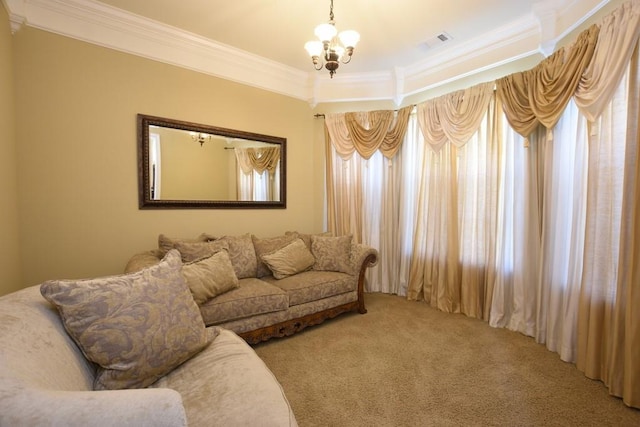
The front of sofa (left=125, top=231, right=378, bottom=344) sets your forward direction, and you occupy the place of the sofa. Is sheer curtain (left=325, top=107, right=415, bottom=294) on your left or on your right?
on your left

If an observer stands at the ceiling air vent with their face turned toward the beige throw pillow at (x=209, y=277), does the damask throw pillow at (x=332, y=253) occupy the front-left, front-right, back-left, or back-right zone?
front-right

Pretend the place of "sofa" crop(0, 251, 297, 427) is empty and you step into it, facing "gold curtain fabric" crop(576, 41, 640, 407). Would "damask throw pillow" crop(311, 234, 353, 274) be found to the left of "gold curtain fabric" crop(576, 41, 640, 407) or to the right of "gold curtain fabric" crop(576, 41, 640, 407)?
left

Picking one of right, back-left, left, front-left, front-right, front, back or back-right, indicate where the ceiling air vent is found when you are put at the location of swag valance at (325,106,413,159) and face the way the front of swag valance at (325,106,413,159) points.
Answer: front-left

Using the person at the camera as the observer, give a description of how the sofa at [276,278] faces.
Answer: facing the viewer and to the right of the viewer

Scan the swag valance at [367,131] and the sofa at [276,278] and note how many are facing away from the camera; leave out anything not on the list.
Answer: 0

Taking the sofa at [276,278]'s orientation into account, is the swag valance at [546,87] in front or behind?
in front

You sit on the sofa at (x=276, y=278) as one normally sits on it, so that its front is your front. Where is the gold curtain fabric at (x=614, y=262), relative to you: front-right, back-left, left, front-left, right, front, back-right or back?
front

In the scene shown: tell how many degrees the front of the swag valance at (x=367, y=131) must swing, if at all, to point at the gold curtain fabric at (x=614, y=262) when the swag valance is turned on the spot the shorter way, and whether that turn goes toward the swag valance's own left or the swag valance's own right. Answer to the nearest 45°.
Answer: approximately 45° to the swag valance's own left

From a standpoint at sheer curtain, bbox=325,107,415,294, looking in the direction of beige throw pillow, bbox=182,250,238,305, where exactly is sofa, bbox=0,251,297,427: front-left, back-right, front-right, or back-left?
front-left

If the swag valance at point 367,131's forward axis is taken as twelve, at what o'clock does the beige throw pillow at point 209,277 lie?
The beige throw pillow is roughly at 1 o'clock from the swag valance.

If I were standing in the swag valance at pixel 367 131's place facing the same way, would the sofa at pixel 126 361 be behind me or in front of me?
in front

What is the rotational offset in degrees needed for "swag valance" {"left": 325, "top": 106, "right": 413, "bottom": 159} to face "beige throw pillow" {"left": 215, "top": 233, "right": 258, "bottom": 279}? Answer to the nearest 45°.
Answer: approximately 45° to its right

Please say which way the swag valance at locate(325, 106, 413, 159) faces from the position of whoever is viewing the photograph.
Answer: facing the viewer

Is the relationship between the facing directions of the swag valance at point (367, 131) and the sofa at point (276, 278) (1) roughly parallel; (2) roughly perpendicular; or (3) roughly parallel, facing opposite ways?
roughly perpendicular
